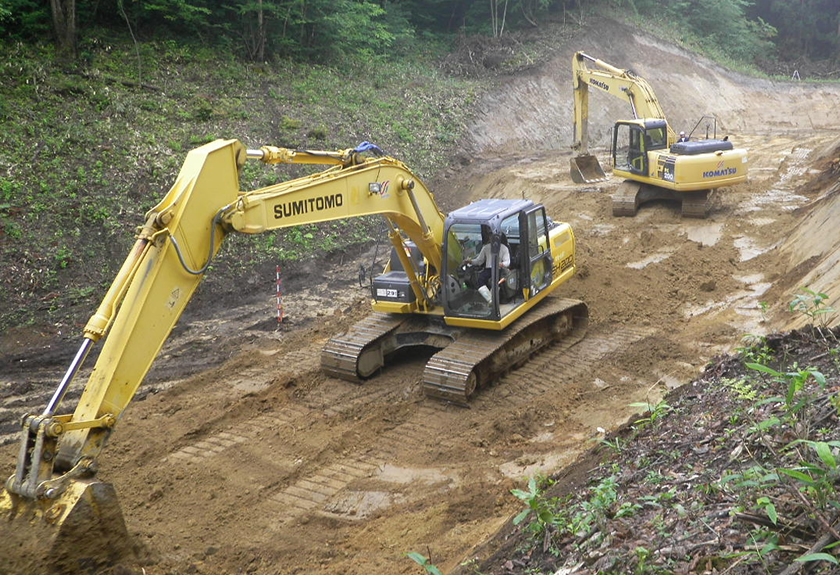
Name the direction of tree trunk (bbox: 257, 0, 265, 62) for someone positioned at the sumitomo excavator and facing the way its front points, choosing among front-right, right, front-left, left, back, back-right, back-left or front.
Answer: back-right

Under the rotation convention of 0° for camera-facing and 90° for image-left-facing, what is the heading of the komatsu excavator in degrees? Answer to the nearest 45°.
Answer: approximately 135°

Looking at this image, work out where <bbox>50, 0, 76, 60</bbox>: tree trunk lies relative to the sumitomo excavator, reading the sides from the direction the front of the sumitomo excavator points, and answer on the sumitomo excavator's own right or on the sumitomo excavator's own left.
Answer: on the sumitomo excavator's own right

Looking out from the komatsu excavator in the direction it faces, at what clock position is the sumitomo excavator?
The sumitomo excavator is roughly at 8 o'clock from the komatsu excavator.

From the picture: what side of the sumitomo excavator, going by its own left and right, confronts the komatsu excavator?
back

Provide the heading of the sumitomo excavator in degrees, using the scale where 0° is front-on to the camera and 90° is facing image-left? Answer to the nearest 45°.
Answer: approximately 45°
